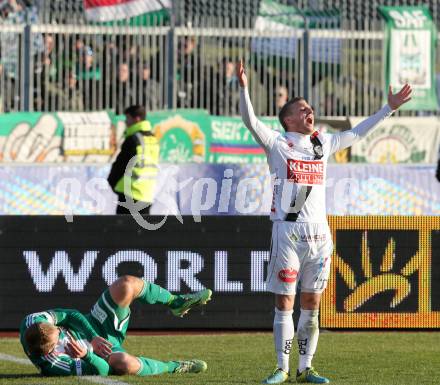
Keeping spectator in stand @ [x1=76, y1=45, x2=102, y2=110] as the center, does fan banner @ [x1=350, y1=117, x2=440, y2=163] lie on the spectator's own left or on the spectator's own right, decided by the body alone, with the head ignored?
on the spectator's own left

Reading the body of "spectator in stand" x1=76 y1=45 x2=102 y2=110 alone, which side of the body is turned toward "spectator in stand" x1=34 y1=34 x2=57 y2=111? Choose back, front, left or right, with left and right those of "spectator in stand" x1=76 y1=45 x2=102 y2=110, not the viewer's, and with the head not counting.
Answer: right

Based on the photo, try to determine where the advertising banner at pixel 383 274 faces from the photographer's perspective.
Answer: facing the viewer

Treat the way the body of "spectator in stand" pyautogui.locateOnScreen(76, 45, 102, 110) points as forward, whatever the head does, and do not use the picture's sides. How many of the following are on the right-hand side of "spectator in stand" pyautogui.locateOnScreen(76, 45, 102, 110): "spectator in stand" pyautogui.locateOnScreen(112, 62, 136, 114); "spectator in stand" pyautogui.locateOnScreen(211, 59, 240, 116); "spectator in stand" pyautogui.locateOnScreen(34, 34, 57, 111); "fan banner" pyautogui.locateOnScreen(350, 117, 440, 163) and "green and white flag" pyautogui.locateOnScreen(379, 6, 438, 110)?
1

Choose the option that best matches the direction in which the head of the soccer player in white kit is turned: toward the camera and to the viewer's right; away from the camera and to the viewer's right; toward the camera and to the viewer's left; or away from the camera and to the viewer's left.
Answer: toward the camera and to the viewer's right

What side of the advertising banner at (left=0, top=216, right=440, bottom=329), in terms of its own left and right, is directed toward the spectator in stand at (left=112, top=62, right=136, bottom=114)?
back

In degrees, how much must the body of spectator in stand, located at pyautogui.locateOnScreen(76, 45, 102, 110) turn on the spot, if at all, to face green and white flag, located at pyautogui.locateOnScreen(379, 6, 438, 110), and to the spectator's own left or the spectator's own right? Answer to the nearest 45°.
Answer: approximately 90° to the spectator's own left

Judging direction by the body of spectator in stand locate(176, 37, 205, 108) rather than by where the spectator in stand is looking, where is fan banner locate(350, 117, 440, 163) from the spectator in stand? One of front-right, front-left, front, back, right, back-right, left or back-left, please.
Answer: left

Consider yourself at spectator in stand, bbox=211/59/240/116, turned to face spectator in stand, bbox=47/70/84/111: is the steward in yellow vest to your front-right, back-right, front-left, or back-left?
front-left

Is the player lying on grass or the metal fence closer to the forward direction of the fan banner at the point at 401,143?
the player lying on grass

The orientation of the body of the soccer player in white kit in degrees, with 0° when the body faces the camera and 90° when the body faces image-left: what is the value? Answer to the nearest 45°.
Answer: approximately 315°

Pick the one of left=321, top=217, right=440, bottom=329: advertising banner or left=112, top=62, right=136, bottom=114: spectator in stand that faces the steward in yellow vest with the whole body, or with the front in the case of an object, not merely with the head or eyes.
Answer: the spectator in stand

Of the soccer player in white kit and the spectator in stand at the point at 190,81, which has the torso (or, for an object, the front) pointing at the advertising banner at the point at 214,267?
the spectator in stand

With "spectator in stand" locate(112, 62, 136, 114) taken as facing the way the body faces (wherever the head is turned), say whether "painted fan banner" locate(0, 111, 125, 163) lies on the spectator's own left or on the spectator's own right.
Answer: on the spectator's own right

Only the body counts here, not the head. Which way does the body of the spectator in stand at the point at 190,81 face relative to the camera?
toward the camera

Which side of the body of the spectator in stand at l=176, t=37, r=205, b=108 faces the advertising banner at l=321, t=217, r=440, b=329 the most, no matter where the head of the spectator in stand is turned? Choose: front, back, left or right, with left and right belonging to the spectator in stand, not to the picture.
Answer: front

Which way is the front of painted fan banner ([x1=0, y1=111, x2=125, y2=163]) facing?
toward the camera

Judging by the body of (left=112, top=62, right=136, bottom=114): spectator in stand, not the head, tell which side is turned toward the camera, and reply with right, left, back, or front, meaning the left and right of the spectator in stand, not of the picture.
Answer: front
